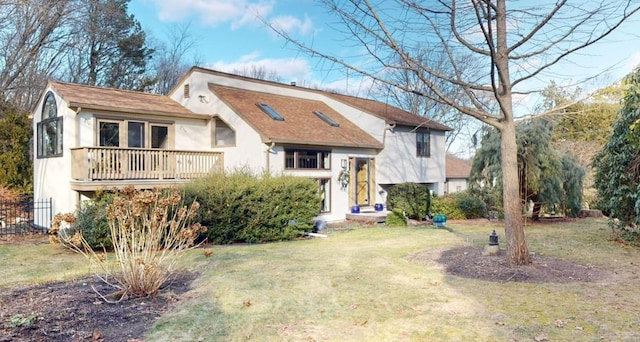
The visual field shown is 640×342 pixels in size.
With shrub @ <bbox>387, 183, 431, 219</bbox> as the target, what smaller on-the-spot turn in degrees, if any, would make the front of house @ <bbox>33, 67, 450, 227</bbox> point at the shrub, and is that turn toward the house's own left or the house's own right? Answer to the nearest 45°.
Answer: approximately 45° to the house's own left

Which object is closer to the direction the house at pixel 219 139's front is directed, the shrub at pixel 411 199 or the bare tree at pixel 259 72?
the shrub

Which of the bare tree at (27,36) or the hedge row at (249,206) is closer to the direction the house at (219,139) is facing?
the hedge row

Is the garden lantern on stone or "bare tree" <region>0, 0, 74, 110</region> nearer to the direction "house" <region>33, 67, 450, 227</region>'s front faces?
the garden lantern on stone

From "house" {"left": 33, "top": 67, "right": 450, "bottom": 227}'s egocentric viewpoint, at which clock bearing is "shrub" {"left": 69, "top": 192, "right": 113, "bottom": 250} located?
The shrub is roughly at 2 o'clock from the house.

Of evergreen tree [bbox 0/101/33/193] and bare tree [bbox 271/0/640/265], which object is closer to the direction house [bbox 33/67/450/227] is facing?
the bare tree

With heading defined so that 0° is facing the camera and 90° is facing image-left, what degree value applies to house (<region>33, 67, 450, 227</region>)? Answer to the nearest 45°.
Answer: approximately 315°

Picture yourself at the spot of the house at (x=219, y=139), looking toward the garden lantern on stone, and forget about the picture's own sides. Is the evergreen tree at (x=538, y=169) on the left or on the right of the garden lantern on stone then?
left

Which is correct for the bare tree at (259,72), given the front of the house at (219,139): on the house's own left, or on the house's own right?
on the house's own left
